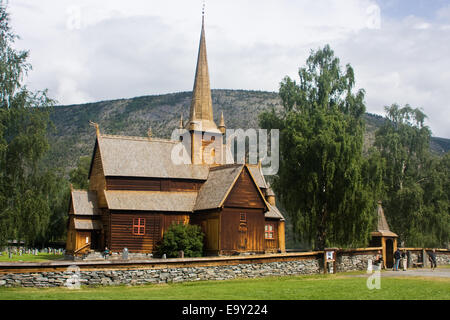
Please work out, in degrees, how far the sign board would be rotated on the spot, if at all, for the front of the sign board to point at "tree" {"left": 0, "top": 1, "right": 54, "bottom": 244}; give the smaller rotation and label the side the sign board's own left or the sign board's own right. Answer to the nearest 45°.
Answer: approximately 90° to the sign board's own right

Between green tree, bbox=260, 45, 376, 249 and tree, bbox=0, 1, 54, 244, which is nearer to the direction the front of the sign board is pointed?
the tree

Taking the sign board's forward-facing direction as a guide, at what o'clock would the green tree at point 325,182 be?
The green tree is roughly at 6 o'clock from the sign board.

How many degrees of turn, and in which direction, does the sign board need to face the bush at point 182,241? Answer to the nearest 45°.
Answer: approximately 135° to its right

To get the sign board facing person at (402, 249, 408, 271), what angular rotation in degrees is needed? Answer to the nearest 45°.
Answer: approximately 135° to its left

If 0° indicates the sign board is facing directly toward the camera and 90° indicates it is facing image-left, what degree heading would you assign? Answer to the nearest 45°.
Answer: approximately 0°

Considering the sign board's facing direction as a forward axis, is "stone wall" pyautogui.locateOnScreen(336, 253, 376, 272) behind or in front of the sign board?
behind

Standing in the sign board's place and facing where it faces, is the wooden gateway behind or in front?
behind

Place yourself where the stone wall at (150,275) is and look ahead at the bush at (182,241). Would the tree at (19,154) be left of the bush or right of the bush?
left

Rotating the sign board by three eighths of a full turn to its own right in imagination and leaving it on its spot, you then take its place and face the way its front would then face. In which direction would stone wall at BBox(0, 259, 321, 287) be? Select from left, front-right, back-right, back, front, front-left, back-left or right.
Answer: left
